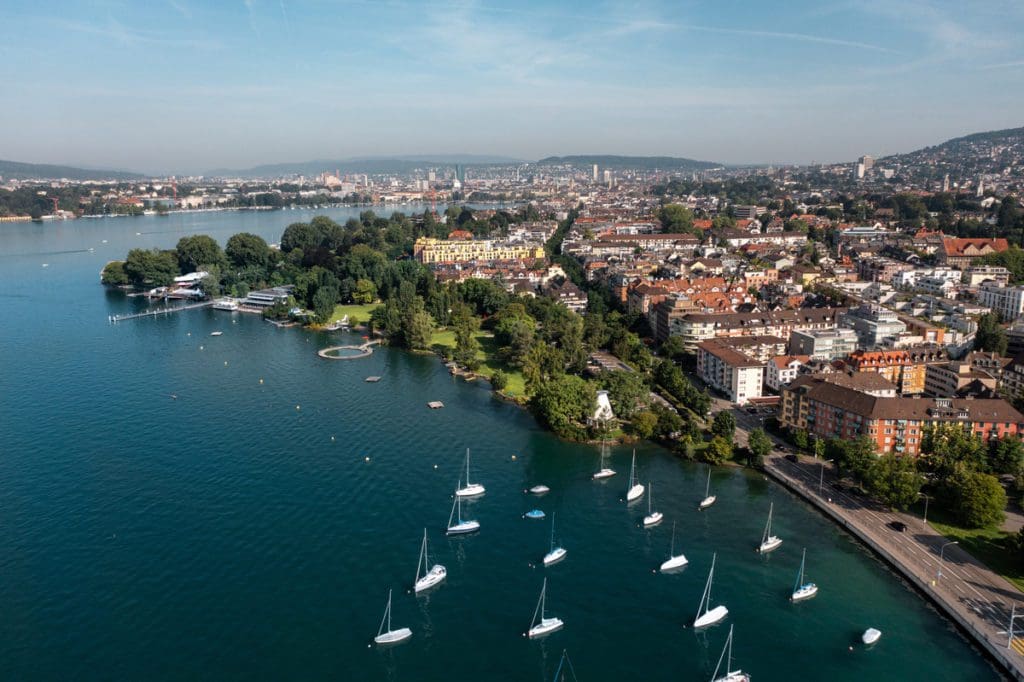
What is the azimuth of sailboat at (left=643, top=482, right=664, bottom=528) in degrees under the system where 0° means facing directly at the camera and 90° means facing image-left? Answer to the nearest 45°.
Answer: approximately 45°

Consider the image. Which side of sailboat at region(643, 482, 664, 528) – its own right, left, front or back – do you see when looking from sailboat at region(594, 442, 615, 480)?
right

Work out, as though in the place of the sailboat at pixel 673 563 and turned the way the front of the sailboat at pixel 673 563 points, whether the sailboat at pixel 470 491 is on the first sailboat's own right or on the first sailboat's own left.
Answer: on the first sailboat's own right

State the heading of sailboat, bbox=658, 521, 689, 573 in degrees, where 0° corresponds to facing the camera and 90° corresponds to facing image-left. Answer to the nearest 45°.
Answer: approximately 45°

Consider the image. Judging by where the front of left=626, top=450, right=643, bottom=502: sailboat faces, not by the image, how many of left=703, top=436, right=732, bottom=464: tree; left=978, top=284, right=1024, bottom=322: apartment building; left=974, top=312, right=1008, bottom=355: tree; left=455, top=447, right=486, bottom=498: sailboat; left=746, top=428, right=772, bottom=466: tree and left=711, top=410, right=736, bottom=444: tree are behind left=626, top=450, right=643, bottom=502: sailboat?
5

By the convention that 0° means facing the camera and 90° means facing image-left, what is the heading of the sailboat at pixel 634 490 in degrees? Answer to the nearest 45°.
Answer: approximately 45°

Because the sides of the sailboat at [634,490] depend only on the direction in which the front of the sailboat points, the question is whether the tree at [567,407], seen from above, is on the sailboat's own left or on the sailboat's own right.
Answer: on the sailboat's own right

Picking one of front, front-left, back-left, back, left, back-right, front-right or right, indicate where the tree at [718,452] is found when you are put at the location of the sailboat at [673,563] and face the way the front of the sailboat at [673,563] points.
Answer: back-right

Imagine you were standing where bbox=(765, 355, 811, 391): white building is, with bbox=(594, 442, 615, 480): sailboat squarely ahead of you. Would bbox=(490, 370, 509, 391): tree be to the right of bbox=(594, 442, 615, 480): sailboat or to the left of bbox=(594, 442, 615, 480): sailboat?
right

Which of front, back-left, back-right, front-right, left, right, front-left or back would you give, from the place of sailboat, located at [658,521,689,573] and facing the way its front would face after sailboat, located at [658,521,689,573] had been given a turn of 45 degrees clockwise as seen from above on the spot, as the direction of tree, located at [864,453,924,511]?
back-right

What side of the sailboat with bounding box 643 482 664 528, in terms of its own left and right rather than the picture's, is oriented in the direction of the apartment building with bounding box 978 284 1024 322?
back

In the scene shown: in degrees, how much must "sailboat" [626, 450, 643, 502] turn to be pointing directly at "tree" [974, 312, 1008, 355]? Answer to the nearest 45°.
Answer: approximately 180°
